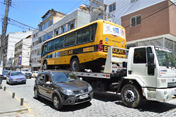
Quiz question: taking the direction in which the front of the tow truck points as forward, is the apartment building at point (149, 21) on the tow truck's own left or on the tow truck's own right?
on the tow truck's own left

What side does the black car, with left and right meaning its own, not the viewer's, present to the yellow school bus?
left
